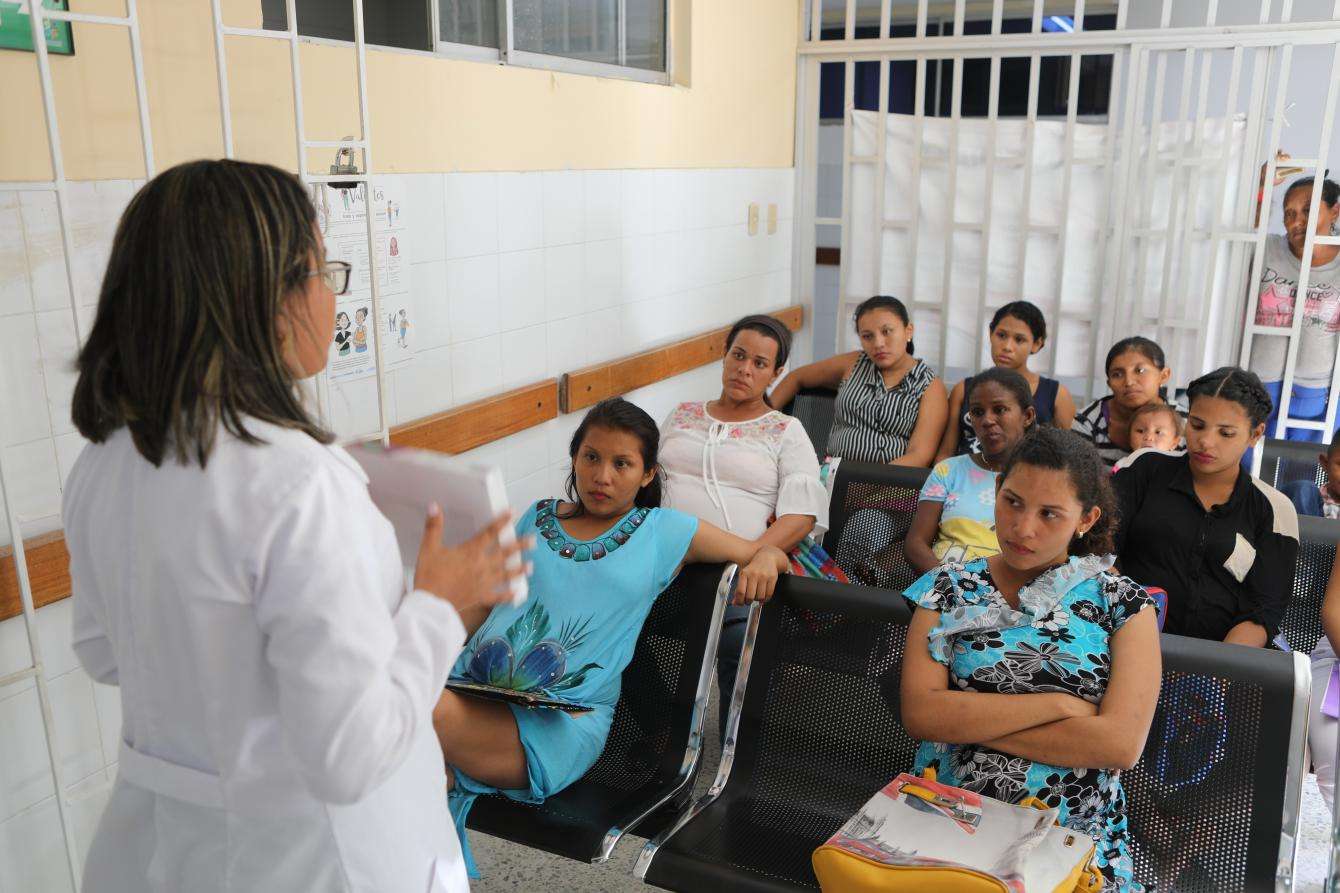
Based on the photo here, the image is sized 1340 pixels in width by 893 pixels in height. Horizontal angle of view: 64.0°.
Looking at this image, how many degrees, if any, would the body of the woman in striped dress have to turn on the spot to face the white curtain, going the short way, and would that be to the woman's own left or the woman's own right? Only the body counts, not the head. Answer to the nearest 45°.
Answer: approximately 180°

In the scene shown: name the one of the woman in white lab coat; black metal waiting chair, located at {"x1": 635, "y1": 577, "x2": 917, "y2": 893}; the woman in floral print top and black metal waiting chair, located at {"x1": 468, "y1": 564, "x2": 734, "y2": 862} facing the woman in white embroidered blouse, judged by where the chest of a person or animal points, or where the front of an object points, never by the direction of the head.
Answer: the woman in white lab coat

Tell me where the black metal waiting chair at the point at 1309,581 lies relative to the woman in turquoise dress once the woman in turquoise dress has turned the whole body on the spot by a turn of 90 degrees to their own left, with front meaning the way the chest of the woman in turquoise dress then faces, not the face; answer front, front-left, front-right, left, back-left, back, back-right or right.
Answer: front-left

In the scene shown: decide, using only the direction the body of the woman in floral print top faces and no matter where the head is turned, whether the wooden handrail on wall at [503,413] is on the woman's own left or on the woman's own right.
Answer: on the woman's own right

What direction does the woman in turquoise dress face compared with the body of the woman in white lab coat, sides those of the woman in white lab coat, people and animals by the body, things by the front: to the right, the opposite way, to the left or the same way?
the opposite way

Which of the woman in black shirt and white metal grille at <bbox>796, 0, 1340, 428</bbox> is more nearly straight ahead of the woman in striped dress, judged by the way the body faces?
the woman in black shirt

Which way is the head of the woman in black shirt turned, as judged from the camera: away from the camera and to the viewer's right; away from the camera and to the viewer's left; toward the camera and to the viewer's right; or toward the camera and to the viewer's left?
toward the camera and to the viewer's left

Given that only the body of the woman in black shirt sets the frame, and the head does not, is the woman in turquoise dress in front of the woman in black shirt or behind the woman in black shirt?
in front

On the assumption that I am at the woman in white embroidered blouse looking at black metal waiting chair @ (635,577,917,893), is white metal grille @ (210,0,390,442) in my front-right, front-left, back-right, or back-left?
front-right

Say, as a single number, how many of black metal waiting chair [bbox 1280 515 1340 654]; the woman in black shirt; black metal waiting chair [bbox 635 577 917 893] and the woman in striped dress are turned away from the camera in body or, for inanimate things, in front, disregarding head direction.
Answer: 0

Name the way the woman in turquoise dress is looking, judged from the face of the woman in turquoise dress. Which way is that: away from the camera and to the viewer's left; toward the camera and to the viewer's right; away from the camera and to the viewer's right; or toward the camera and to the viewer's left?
toward the camera and to the viewer's left

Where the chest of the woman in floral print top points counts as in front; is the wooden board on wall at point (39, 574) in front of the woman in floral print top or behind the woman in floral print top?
in front

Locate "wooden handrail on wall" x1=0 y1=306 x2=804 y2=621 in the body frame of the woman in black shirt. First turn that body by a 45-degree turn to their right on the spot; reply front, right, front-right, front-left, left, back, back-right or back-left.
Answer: front

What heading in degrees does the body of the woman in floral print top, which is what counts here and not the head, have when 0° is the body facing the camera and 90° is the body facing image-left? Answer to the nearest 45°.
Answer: approximately 45°

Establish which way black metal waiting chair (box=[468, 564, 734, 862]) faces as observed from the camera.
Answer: facing the viewer and to the left of the viewer

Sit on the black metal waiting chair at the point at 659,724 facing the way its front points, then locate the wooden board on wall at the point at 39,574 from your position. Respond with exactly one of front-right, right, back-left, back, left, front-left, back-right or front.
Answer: front-right
